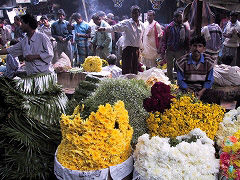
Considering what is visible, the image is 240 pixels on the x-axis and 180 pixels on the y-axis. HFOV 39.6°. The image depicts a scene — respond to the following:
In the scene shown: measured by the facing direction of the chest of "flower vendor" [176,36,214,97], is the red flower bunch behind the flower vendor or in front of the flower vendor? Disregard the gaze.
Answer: in front

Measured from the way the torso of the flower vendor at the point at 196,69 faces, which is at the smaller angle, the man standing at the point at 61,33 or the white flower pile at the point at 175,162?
the white flower pile

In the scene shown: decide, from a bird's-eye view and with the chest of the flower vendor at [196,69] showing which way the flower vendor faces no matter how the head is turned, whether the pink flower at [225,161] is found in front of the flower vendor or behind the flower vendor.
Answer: in front

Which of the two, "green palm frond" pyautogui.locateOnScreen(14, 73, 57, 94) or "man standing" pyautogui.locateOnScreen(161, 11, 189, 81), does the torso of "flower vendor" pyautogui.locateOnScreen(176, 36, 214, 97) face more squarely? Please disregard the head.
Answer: the green palm frond

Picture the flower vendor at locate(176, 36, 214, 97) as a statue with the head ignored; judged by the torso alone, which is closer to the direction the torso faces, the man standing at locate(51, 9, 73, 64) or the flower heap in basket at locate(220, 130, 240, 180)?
the flower heap in basket

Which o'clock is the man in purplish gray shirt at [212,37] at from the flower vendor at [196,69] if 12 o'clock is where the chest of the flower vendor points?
The man in purplish gray shirt is roughly at 6 o'clock from the flower vendor.

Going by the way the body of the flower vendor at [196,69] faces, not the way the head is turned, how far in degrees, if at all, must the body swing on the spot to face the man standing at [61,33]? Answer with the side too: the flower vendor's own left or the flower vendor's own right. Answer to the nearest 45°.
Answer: approximately 135° to the flower vendor's own right

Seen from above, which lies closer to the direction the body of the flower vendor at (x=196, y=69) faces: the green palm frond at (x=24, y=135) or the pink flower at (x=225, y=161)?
the pink flower

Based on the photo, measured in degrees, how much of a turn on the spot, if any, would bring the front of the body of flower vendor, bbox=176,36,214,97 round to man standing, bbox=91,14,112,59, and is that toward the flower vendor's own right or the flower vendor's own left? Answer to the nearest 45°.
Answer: approximately 135° to the flower vendor's own right

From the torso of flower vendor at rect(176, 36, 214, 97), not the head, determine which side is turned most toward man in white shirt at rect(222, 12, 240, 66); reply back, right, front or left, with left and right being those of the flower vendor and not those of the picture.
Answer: back

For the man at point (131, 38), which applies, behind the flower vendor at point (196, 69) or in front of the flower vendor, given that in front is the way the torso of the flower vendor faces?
behind

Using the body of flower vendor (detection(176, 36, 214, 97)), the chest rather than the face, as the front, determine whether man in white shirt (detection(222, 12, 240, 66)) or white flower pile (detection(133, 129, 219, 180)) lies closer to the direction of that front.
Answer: the white flower pile

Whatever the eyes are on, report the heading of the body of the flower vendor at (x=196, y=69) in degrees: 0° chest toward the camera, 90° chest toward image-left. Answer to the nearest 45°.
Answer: approximately 0°

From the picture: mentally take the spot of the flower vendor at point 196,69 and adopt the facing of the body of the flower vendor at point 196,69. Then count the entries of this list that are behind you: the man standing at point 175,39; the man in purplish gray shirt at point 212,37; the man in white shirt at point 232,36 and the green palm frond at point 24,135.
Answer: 3

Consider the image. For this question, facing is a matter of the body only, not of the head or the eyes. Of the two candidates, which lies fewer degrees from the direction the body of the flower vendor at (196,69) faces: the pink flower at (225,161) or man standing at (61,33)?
the pink flower

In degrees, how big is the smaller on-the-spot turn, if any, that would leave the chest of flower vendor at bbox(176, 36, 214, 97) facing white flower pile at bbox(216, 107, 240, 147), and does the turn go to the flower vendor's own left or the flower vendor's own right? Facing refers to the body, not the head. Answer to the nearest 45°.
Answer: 0° — they already face it
